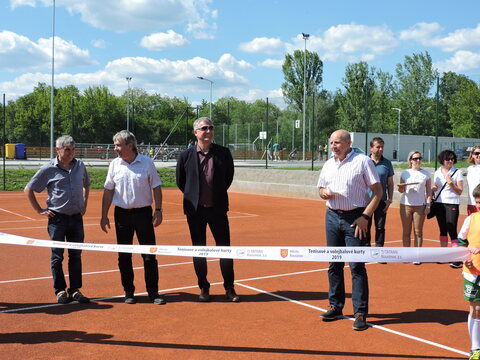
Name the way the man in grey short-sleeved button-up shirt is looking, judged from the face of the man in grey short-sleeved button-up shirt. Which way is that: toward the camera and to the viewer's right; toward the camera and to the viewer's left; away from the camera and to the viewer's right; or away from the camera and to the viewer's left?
toward the camera and to the viewer's right

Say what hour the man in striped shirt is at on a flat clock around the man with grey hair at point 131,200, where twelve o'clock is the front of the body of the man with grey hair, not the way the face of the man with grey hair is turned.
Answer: The man in striped shirt is roughly at 10 o'clock from the man with grey hair.

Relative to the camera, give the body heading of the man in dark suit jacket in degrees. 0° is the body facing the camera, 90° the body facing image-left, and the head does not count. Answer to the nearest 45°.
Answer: approximately 0°

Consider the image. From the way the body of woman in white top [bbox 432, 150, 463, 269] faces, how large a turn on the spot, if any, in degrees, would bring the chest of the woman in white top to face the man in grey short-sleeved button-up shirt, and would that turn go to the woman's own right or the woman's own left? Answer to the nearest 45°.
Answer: approximately 45° to the woman's own right

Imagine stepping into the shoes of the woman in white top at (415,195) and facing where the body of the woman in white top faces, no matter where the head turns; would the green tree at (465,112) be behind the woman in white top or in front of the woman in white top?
behind

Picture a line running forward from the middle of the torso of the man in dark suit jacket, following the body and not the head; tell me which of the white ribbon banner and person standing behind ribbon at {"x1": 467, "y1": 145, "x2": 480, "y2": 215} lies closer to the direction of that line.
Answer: the white ribbon banner
